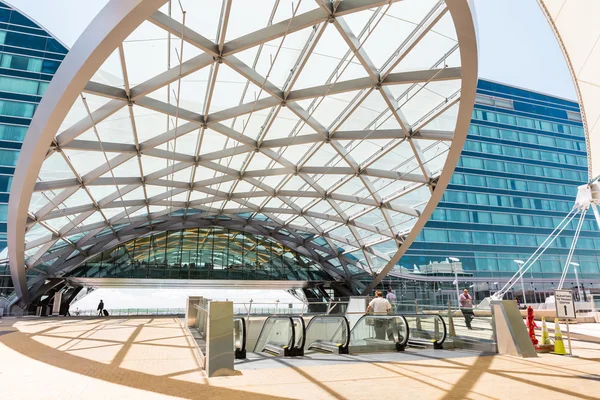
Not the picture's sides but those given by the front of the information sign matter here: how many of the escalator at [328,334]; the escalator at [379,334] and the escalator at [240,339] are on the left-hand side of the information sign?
0

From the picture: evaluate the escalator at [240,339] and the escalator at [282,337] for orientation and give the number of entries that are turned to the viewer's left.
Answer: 0

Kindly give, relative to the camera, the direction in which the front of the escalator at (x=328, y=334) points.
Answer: facing the viewer and to the right of the viewer

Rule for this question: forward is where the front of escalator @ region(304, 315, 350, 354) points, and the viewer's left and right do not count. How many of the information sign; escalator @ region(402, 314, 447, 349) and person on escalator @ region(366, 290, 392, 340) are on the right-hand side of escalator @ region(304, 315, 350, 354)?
0

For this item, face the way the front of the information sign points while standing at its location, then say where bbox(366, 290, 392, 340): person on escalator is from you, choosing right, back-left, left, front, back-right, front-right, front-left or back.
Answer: right

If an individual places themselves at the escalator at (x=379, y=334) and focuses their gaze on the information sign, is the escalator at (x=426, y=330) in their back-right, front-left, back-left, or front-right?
front-left

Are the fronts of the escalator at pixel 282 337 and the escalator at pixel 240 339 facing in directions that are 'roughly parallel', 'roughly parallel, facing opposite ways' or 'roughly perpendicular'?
roughly parallel

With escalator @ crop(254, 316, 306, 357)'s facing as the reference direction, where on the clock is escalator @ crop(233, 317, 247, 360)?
escalator @ crop(233, 317, 247, 360) is roughly at 3 o'clock from escalator @ crop(254, 316, 306, 357).

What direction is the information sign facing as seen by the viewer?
toward the camera

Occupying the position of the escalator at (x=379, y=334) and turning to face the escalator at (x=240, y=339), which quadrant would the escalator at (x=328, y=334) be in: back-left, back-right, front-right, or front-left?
front-right
